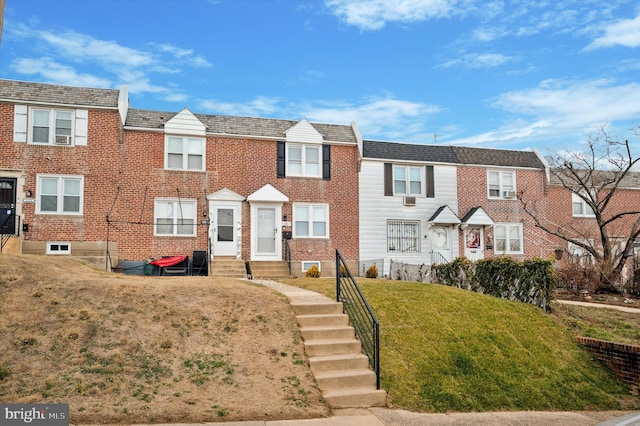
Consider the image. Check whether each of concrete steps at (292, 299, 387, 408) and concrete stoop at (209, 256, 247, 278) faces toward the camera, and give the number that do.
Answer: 2

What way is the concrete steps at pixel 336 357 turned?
toward the camera

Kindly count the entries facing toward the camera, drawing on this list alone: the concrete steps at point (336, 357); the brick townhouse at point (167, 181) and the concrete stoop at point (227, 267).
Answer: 3

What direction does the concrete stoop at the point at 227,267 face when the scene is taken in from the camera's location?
facing the viewer
